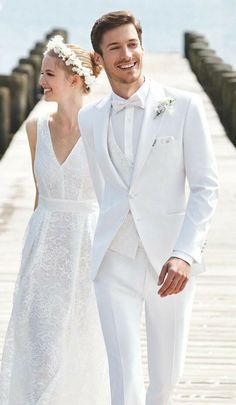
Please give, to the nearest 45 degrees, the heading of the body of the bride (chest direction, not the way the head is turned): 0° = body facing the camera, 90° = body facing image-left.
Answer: approximately 0°
